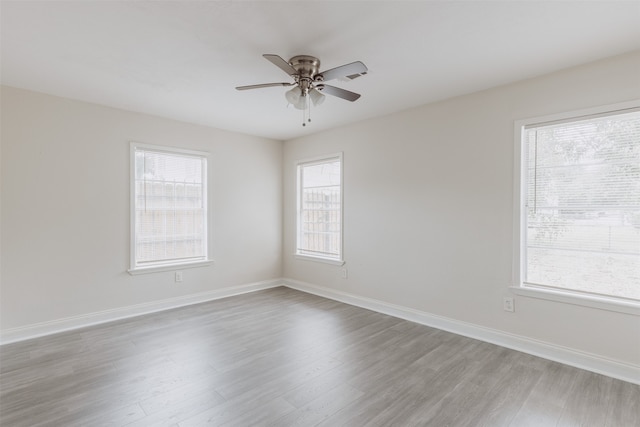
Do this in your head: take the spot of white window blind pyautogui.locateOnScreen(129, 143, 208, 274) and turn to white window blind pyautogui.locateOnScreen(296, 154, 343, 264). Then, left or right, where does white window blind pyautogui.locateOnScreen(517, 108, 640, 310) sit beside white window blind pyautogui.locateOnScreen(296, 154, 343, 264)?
right

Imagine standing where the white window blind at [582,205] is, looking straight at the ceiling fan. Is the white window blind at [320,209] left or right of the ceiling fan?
right

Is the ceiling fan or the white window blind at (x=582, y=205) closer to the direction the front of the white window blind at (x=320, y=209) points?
the ceiling fan

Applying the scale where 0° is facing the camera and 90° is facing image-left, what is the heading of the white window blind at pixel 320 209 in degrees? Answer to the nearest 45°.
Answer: approximately 45°

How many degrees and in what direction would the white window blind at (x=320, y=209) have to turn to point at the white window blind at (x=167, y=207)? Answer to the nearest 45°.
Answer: approximately 45° to its right

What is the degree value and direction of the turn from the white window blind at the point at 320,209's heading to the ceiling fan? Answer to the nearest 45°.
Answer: approximately 45° to its left

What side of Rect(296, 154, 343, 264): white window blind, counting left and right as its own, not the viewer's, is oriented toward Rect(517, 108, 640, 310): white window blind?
left
